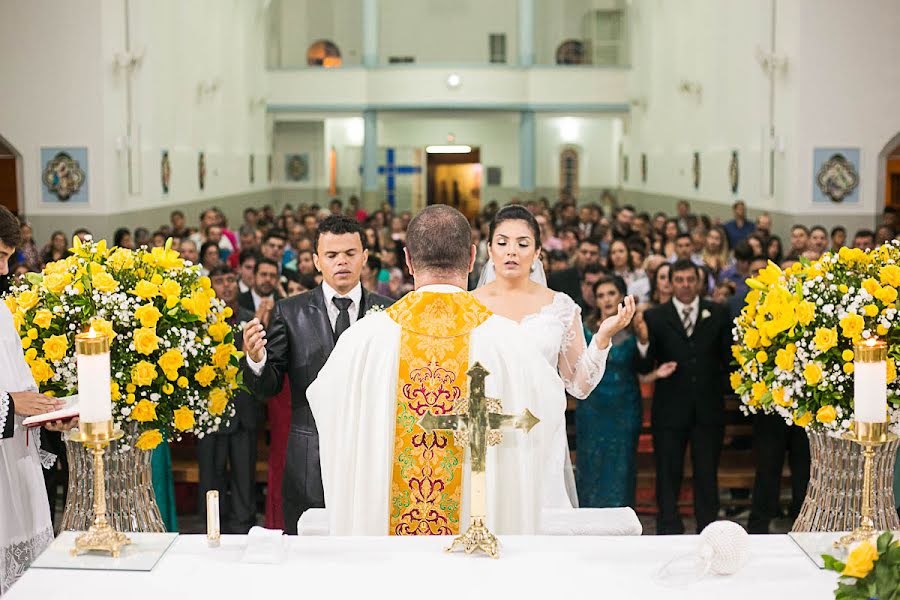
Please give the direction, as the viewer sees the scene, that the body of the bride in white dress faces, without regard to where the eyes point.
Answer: toward the camera

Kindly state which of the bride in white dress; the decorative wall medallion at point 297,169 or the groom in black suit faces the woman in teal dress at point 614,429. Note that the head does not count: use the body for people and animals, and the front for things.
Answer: the decorative wall medallion

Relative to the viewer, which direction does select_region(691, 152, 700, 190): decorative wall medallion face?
to the viewer's left

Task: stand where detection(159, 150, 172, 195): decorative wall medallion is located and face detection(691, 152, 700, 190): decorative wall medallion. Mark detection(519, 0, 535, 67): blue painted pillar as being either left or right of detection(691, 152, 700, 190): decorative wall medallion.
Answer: left

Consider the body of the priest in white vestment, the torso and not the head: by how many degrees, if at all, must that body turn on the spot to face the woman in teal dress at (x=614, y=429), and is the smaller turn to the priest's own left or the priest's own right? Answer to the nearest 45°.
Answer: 0° — they already face them

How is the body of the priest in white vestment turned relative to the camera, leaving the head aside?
away from the camera

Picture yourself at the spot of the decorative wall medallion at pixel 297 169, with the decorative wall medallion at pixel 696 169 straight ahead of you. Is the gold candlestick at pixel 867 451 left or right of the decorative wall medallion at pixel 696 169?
right

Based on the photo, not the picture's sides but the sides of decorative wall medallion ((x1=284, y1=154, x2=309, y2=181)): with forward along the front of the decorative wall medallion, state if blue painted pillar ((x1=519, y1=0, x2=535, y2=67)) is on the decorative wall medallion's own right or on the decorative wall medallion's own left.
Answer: on the decorative wall medallion's own left

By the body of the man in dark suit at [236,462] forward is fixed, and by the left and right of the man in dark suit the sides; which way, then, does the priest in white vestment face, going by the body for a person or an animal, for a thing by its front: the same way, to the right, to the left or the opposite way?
the opposite way

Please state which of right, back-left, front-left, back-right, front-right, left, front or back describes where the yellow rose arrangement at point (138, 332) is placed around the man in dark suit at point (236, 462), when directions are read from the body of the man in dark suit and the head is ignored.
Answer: front

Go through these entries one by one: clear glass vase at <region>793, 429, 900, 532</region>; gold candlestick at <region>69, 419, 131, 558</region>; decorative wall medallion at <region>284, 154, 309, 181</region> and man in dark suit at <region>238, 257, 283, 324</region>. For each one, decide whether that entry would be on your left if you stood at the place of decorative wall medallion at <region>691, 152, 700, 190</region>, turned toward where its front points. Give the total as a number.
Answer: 3

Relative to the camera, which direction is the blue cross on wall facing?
toward the camera

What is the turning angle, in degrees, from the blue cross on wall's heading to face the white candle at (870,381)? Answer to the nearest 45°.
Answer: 0° — it already faces it

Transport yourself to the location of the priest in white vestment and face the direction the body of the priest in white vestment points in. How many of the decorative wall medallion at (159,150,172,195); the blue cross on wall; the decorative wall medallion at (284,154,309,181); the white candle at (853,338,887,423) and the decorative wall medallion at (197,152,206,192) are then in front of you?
4

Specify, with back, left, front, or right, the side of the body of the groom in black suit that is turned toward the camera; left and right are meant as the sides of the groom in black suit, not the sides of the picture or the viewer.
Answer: front

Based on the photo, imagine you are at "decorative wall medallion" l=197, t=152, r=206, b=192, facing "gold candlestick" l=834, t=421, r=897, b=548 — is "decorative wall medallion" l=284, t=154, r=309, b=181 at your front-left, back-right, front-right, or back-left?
back-left

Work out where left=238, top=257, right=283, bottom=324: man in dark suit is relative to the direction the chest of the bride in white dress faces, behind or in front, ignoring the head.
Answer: behind
